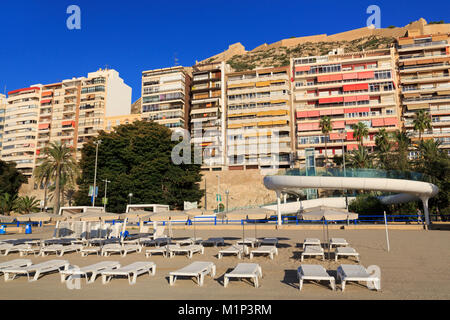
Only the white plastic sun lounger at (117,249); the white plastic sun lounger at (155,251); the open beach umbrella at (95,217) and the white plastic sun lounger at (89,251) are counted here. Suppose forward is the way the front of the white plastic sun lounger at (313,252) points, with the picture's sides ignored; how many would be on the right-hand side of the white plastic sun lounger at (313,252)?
4

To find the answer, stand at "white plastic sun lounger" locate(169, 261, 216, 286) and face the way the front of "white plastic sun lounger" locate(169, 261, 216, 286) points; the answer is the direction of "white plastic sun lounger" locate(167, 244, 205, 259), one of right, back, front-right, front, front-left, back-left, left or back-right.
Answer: back-right

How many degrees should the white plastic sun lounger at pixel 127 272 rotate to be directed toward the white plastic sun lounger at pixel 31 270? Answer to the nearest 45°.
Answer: approximately 90° to its right

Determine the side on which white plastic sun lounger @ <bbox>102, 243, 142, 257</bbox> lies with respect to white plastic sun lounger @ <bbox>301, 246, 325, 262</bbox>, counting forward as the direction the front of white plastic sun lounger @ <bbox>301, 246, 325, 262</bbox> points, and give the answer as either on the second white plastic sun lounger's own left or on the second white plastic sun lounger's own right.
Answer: on the second white plastic sun lounger's own right

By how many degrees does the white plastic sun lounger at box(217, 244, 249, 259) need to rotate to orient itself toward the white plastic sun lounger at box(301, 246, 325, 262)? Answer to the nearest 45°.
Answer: approximately 135° to its left

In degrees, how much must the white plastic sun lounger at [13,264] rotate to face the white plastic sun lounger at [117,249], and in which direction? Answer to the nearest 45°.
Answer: approximately 180°

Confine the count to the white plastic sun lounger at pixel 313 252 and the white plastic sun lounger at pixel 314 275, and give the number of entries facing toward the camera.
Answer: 2

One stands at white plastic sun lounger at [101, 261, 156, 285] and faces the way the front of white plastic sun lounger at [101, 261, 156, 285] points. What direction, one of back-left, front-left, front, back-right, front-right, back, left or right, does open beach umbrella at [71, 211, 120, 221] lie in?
back-right

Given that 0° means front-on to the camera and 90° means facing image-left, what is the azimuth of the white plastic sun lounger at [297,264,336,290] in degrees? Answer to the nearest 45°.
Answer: approximately 0°

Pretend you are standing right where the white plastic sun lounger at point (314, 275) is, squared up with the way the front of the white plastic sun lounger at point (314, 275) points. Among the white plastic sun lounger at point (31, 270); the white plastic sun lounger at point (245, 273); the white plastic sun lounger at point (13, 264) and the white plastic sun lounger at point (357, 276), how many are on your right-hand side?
3
